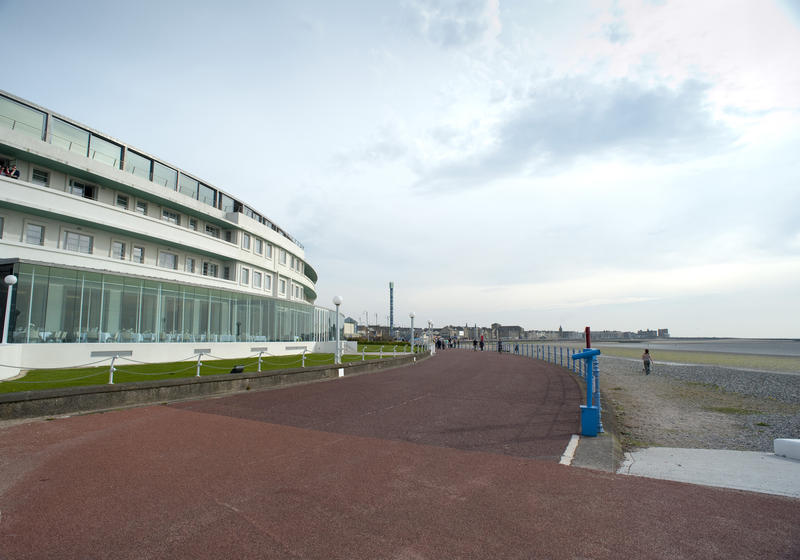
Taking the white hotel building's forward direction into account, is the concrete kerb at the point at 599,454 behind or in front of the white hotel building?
in front

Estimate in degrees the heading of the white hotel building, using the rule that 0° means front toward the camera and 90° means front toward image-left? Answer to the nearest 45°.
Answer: approximately 315°
